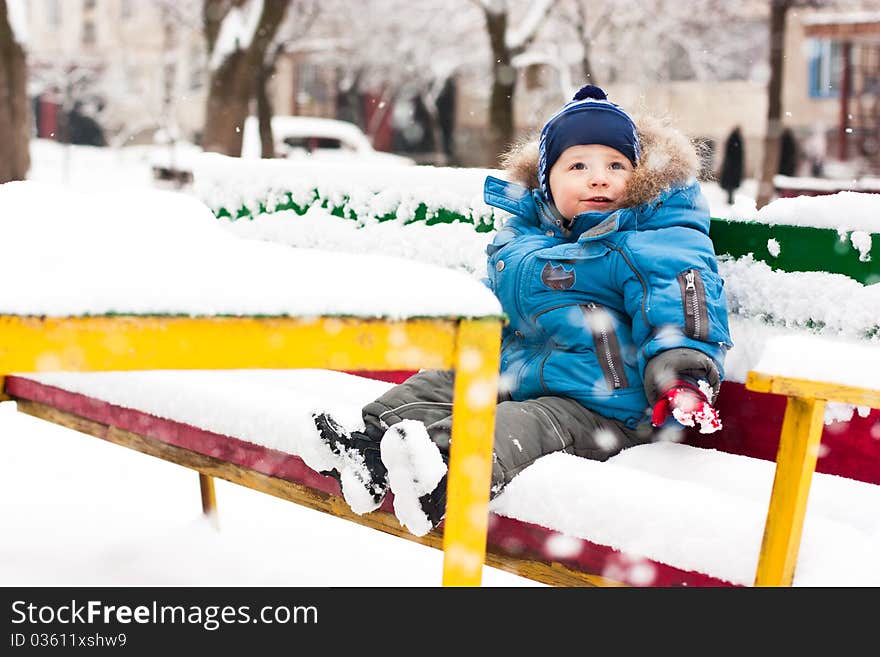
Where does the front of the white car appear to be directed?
to the viewer's right

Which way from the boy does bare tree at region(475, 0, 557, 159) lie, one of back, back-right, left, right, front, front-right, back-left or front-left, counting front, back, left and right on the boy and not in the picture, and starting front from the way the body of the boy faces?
back-right

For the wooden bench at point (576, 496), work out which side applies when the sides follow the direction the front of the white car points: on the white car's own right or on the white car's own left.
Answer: on the white car's own right

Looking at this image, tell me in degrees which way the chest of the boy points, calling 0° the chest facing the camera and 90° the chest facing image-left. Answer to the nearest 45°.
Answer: approximately 45°

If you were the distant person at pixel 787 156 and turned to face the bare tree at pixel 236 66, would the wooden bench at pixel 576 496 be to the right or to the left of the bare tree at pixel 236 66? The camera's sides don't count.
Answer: left

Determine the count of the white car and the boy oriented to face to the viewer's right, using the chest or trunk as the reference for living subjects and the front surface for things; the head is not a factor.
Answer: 1

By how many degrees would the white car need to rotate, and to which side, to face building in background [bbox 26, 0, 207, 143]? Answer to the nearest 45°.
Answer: approximately 135° to its left

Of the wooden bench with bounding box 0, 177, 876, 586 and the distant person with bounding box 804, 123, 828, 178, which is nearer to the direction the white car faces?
the distant person
